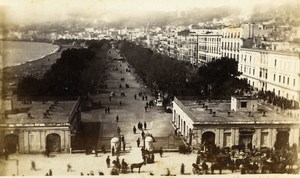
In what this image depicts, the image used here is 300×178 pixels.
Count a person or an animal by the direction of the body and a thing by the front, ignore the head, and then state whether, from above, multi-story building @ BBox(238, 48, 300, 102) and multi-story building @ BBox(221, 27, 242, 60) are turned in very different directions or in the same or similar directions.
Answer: same or similar directions

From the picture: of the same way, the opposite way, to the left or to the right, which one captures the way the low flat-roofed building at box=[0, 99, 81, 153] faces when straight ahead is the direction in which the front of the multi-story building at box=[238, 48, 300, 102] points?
to the left

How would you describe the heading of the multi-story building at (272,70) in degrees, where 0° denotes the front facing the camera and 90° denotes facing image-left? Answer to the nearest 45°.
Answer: approximately 45°

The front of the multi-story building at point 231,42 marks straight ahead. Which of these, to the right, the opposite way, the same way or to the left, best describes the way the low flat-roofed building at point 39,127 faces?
to the left

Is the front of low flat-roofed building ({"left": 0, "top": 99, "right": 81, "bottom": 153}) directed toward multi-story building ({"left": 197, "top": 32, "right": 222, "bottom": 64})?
no

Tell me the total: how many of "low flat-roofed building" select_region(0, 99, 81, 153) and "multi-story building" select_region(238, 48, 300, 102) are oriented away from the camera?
0

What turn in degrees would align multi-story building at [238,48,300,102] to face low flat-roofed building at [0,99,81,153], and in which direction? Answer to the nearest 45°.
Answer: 0° — it already faces it

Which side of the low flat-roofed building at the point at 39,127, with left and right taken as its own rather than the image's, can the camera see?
front

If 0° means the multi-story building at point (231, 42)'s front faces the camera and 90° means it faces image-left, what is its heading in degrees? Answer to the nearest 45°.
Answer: approximately 45°

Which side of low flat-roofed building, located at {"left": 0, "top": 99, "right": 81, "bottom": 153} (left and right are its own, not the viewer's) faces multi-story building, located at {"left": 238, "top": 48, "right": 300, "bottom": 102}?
left
